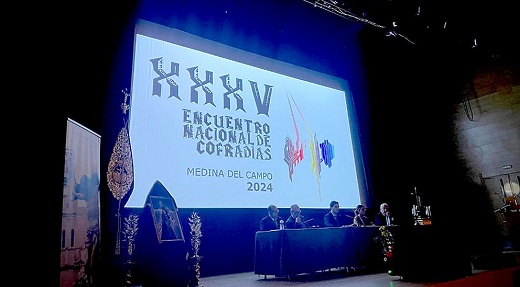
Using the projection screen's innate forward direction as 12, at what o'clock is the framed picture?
The framed picture is roughly at 2 o'clock from the projection screen.

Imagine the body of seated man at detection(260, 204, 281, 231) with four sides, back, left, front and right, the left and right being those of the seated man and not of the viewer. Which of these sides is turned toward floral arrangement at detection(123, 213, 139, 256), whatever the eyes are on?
right

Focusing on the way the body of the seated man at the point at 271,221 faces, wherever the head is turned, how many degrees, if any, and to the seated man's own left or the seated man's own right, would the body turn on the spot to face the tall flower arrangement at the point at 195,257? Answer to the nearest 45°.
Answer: approximately 45° to the seated man's own right

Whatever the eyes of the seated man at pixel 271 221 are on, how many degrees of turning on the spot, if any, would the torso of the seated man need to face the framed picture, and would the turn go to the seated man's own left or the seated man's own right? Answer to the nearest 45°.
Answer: approximately 90° to the seated man's own right

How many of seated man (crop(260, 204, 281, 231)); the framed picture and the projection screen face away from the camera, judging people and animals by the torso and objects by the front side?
0

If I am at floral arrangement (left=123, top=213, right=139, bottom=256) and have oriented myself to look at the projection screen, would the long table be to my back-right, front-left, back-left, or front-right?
front-right

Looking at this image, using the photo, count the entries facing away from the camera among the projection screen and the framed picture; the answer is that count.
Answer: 0

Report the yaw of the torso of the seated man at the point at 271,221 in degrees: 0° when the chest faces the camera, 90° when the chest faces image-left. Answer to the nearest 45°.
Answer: approximately 315°

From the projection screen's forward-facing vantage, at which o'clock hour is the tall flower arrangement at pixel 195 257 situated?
The tall flower arrangement is roughly at 2 o'clock from the projection screen.

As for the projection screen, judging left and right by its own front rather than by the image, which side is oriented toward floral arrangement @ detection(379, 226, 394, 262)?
front

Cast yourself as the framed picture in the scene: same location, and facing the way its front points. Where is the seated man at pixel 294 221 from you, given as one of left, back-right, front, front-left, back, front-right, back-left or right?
left

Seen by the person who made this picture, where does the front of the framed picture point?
facing the viewer and to the right of the viewer
